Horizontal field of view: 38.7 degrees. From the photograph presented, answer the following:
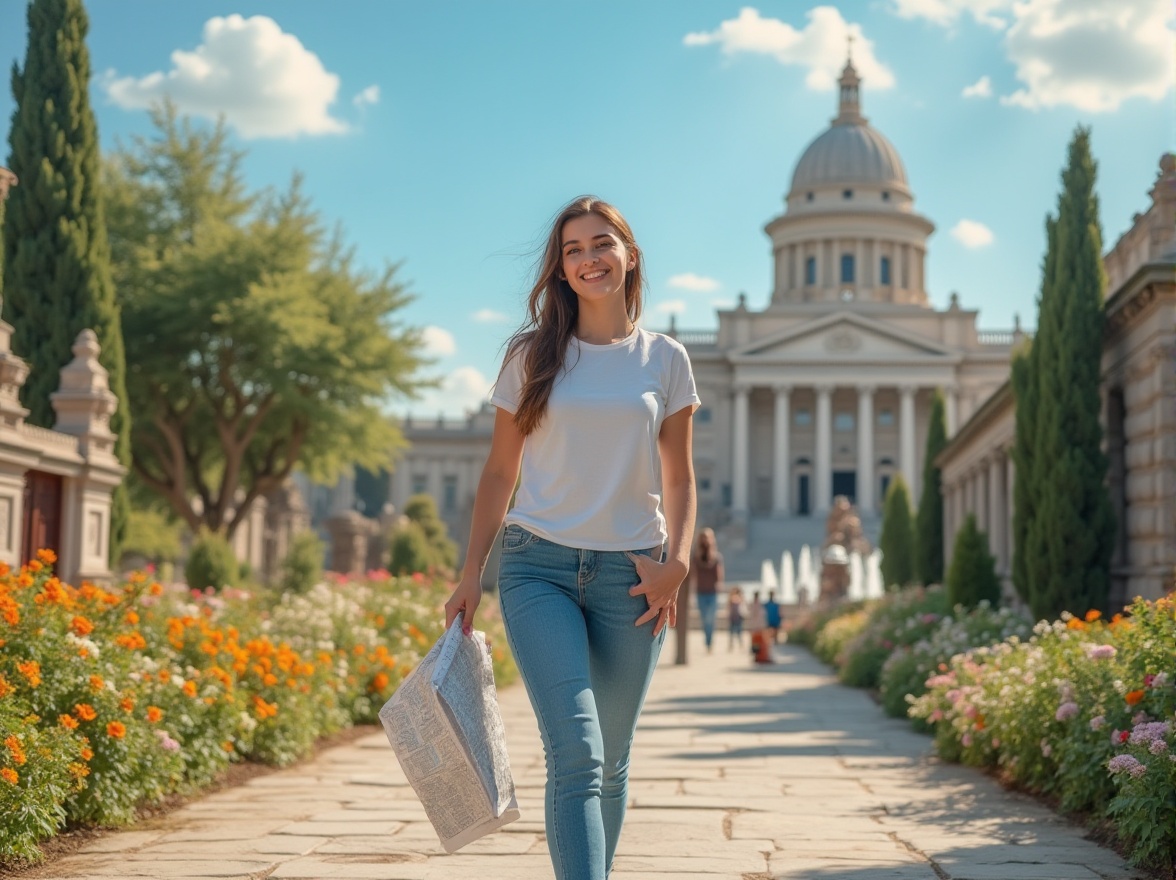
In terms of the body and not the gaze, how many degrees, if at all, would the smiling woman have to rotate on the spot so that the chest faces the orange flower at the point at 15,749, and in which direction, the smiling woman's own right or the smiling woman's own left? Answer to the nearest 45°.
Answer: approximately 135° to the smiling woman's own right

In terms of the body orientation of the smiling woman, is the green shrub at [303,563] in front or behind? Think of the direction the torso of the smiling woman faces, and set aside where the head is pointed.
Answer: behind

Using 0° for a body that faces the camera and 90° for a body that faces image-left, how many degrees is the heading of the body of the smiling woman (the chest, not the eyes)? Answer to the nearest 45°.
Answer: approximately 0°

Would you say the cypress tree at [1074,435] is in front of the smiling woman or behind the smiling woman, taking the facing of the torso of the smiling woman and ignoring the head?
behind

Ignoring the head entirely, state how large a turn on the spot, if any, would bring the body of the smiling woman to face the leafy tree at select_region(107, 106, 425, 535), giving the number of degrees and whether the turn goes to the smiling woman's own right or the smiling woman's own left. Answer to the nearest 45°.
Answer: approximately 180°

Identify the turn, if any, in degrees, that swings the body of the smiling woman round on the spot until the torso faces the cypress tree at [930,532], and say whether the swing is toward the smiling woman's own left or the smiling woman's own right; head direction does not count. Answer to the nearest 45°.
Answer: approximately 180°

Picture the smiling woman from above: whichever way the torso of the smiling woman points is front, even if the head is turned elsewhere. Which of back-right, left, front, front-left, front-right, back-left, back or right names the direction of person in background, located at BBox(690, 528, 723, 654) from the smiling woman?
back

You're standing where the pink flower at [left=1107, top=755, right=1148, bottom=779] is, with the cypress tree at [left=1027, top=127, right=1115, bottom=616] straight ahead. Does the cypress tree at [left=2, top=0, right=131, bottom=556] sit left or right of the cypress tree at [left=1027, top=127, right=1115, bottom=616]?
left

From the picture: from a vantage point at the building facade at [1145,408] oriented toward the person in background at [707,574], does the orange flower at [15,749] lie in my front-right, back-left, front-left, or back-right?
back-left

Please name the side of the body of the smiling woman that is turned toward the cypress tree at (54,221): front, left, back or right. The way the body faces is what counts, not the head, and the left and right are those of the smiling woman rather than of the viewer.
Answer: back

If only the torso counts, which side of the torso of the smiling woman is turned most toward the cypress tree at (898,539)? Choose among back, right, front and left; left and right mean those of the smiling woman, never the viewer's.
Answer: back
